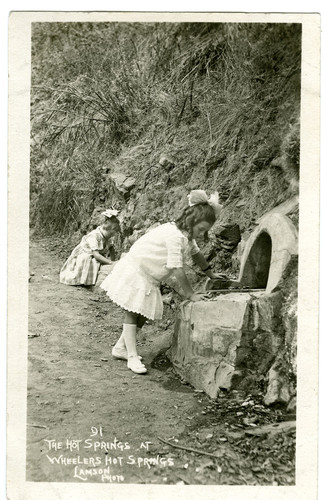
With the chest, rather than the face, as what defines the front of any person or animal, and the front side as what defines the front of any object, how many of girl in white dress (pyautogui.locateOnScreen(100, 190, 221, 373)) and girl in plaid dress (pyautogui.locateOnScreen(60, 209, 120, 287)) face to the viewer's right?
2

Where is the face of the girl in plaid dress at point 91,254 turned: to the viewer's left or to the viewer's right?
to the viewer's right

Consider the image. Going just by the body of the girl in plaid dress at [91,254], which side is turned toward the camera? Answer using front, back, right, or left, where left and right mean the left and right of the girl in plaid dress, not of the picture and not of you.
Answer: right

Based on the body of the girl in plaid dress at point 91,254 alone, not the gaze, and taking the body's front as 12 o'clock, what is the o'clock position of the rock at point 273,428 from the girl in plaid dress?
The rock is roughly at 1 o'clock from the girl in plaid dress.

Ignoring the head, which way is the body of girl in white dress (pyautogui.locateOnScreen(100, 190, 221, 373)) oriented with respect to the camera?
to the viewer's right
